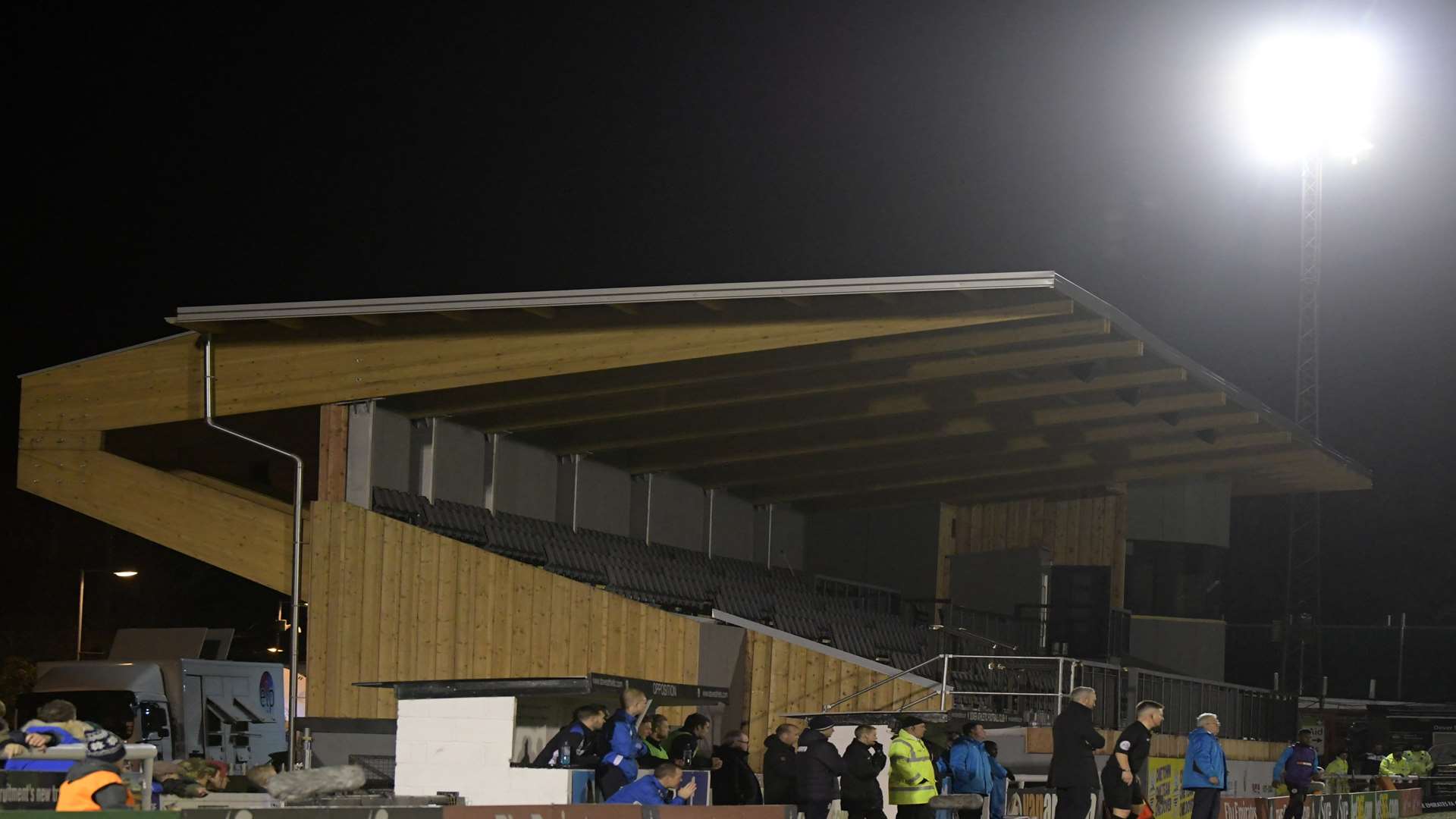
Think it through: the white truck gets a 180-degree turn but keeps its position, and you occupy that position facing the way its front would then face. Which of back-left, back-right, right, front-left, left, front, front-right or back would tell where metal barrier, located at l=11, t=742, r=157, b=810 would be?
back-right

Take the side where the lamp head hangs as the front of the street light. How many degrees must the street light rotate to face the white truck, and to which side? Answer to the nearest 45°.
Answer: approximately 90° to its right

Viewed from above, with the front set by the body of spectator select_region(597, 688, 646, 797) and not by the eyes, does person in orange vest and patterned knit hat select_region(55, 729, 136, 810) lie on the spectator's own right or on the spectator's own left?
on the spectator's own right

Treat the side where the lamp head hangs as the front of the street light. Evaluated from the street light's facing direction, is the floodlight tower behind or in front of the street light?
in front

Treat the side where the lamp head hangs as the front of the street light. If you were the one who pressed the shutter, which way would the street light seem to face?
facing to the right of the viewer

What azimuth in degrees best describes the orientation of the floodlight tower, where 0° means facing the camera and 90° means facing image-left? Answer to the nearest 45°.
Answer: approximately 0°
